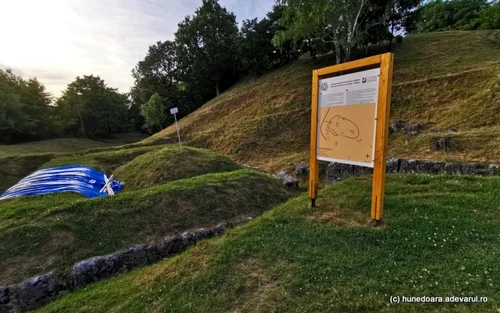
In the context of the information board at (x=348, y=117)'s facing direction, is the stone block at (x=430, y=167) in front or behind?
behind

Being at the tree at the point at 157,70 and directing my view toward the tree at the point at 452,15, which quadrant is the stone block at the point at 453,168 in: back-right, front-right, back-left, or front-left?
front-right

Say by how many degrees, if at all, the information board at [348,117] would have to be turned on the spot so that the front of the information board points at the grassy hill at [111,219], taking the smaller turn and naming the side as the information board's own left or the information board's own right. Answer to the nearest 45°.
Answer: approximately 45° to the information board's own right

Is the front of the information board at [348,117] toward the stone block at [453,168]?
no

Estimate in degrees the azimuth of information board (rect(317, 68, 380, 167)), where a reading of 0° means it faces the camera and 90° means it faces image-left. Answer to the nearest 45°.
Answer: approximately 45°

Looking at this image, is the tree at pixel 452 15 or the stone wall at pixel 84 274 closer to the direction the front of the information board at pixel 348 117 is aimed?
the stone wall

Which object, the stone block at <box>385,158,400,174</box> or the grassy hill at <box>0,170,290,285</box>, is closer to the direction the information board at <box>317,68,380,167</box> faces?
the grassy hill

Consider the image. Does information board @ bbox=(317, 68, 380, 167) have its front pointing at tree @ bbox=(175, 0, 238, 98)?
no

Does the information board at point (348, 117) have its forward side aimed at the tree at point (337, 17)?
no

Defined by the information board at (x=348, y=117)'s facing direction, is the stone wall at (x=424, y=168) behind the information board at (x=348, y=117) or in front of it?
behind

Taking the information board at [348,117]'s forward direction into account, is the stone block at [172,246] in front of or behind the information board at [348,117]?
in front

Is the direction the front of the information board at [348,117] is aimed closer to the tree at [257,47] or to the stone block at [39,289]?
the stone block

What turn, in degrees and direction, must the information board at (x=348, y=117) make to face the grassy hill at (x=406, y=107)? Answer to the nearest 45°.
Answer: approximately 135° to its right

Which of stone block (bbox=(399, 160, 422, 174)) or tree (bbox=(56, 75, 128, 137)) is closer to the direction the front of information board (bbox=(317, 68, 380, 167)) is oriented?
the tree

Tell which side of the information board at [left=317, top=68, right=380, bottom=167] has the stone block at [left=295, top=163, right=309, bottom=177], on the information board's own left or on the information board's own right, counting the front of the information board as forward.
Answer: on the information board's own right
